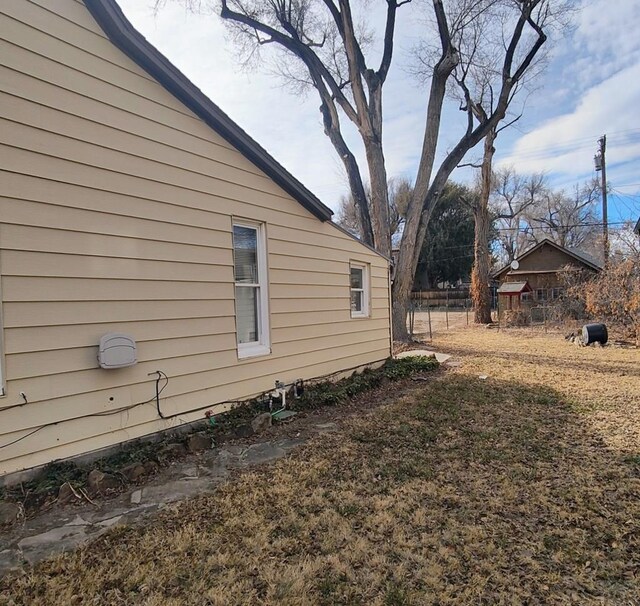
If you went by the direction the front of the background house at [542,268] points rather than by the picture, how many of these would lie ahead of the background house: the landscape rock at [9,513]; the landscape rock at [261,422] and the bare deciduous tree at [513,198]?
2

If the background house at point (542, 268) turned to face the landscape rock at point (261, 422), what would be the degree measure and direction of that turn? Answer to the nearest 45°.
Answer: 0° — it already faces it

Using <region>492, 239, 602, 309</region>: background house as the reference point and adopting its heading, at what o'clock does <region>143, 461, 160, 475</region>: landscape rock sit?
The landscape rock is roughly at 12 o'clock from the background house.

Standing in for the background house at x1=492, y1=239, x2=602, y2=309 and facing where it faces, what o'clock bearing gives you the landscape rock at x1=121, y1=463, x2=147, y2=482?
The landscape rock is roughly at 12 o'clock from the background house.

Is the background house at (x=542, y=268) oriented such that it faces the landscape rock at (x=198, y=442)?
yes

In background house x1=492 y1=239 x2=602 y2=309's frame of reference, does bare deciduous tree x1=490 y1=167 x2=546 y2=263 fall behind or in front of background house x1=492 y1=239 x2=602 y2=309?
behind

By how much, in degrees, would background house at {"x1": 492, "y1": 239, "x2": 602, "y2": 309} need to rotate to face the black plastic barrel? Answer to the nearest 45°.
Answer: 0° — it already faces it

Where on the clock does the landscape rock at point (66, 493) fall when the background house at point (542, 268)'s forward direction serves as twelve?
The landscape rock is roughly at 12 o'clock from the background house.

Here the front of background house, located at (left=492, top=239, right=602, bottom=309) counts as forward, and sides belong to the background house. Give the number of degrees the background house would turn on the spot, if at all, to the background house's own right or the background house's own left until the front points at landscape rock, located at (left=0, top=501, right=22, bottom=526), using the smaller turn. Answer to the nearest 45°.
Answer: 0° — it already faces it

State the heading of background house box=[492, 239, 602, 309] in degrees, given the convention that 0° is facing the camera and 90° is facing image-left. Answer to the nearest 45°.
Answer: approximately 0°
